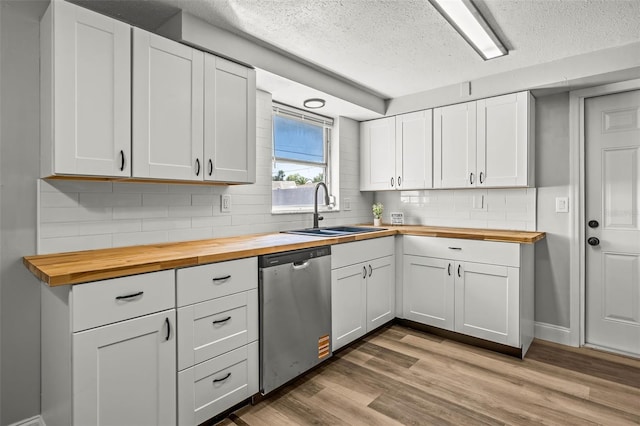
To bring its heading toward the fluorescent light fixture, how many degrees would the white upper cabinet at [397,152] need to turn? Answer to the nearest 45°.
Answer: approximately 45° to its left

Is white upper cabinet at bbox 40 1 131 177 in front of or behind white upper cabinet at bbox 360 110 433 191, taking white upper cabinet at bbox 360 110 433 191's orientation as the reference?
in front

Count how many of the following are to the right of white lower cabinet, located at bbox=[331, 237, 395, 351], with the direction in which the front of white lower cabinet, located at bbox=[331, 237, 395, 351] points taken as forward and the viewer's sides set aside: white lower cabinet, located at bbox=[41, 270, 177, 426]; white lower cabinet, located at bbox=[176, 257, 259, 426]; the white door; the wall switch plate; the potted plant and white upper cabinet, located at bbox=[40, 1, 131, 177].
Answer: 3

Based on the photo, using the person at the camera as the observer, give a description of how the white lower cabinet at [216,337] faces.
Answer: facing the viewer and to the right of the viewer

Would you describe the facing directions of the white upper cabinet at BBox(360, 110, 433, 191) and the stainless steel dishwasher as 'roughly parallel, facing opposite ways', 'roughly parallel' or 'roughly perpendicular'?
roughly perpendicular

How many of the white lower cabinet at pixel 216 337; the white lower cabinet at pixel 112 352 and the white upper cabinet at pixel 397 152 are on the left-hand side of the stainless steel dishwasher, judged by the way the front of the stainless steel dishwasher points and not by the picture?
1

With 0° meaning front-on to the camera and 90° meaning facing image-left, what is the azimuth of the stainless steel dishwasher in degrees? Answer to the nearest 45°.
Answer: approximately 315°

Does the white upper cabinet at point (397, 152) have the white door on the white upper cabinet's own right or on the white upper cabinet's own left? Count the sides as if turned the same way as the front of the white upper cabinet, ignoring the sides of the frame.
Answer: on the white upper cabinet's own left
